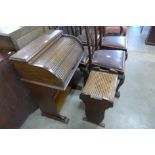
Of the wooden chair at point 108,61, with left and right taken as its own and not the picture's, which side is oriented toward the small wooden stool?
right

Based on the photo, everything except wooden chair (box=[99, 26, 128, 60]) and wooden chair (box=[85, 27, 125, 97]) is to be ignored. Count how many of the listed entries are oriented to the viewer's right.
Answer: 2

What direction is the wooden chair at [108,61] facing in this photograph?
to the viewer's right

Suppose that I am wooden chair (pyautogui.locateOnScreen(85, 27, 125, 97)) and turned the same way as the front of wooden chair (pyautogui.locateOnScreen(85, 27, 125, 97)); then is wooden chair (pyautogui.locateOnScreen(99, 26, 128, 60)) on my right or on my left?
on my left

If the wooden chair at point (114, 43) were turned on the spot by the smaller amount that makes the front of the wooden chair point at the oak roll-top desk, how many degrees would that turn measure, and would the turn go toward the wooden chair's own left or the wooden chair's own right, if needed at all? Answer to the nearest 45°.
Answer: approximately 135° to the wooden chair's own right

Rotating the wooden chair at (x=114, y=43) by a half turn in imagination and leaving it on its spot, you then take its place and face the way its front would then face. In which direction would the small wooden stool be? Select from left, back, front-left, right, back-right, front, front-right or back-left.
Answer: left

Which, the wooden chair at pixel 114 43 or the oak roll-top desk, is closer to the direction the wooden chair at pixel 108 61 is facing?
the wooden chair

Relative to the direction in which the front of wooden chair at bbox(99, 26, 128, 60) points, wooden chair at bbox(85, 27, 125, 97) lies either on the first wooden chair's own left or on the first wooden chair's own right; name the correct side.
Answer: on the first wooden chair's own right

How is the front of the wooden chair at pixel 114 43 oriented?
to the viewer's right
